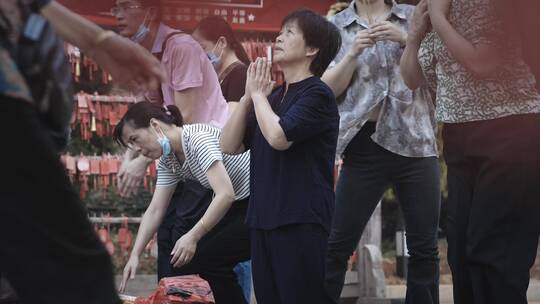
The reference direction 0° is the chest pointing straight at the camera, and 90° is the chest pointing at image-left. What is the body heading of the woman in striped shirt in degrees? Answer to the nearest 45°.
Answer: approximately 45°

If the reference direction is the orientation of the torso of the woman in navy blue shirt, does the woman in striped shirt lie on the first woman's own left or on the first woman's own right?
on the first woman's own right

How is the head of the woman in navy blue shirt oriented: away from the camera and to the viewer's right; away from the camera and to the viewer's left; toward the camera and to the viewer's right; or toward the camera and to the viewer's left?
toward the camera and to the viewer's left

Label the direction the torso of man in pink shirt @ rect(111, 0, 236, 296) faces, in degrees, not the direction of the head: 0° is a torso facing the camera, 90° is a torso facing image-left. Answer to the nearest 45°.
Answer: approximately 90°

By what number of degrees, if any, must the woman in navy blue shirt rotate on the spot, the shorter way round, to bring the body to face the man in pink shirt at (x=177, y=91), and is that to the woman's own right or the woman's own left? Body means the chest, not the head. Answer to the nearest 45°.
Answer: approximately 90° to the woman's own right

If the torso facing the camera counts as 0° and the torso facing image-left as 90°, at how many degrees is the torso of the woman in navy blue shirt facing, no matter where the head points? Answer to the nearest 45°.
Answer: approximately 45°

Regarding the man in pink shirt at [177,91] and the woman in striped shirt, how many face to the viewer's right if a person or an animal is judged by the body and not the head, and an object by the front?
0
